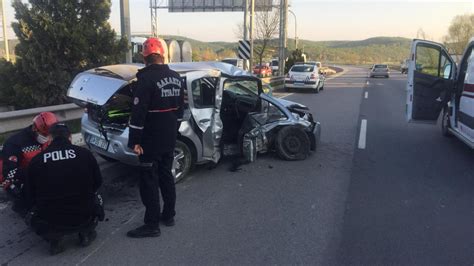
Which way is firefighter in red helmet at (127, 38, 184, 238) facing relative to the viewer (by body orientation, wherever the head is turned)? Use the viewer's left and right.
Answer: facing away from the viewer and to the left of the viewer

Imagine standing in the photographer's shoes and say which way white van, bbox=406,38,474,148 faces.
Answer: facing away from the viewer and to the left of the viewer

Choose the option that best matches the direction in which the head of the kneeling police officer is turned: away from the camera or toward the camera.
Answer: away from the camera

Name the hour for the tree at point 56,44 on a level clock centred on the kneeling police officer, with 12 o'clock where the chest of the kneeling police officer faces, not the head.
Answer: The tree is roughly at 12 o'clock from the kneeling police officer.

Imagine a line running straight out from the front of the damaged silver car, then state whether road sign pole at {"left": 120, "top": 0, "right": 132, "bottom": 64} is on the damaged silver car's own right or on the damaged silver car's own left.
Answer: on the damaged silver car's own left

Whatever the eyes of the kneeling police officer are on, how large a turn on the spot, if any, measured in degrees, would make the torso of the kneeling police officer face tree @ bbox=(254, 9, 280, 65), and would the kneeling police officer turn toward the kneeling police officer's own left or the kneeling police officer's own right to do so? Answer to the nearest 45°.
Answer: approximately 45° to the kneeling police officer's own right

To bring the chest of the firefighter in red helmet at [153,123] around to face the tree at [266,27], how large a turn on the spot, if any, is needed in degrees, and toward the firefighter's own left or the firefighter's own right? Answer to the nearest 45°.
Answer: approximately 45° to the firefighter's own right

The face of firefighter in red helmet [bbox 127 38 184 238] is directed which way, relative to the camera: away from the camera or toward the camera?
away from the camera

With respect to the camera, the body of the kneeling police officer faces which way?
away from the camera

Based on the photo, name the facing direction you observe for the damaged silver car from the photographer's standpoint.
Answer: facing away from the viewer and to the right of the viewer

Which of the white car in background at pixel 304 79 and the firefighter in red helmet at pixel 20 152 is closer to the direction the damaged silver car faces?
the white car in background
